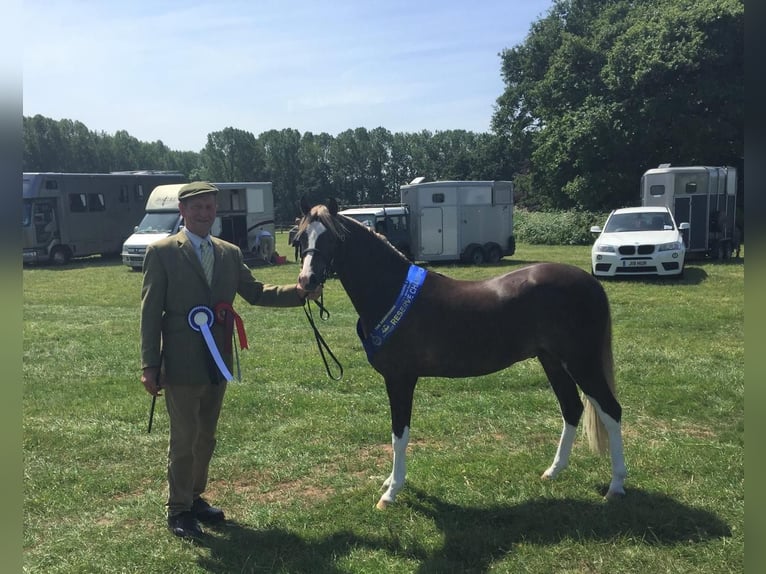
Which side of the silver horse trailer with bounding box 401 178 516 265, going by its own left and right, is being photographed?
left

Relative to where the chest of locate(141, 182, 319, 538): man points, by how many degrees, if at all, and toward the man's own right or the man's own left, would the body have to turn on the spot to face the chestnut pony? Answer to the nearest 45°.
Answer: approximately 45° to the man's own left

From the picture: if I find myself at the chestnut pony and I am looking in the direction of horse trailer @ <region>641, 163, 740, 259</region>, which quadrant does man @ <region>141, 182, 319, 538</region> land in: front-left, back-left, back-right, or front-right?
back-left

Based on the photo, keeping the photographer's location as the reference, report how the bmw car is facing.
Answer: facing the viewer

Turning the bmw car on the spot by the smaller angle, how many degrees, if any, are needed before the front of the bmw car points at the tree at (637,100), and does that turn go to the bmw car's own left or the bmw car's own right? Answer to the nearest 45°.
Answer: approximately 180°

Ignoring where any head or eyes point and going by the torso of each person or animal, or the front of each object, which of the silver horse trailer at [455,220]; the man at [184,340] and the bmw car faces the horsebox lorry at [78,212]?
the silver horse trailer

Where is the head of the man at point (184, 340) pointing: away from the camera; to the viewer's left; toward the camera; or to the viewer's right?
toward the camera

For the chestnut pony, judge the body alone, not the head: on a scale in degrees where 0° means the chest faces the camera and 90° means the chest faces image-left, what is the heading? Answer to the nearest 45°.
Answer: approximately 90°

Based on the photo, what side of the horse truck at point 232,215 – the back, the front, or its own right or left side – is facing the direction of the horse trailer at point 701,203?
left

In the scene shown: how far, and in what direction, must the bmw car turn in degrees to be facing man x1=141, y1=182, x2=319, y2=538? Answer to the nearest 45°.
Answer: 0° — it already faces them

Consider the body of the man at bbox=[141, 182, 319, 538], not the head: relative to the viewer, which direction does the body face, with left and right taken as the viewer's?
facing the viewer and to the right of the viewer

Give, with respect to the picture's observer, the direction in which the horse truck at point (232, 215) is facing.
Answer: facing the viewer and to the left of the viewer

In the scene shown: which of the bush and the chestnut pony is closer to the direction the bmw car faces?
the chestnut pony

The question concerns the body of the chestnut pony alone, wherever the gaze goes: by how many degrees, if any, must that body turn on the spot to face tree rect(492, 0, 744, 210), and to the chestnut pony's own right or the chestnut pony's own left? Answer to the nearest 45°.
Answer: approximately 90° to the chestnut pony's own right

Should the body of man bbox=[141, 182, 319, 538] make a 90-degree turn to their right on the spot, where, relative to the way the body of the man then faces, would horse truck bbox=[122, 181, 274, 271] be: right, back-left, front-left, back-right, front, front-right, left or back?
back-right

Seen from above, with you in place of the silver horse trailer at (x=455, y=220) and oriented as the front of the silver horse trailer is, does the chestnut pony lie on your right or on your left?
on your left

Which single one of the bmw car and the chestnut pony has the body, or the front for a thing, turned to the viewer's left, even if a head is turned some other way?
the chestnut pony
